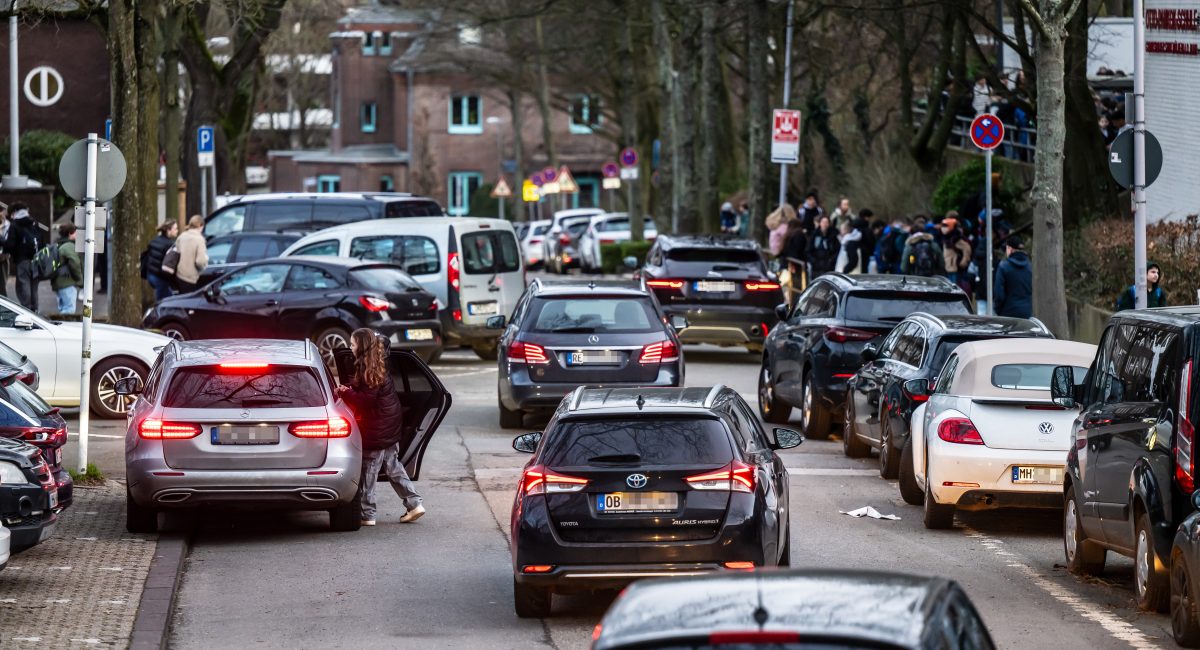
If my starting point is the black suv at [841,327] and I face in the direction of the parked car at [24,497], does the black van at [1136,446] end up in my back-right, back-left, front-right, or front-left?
front-left

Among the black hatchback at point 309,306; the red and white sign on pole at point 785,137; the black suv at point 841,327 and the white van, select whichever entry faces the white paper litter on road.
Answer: the red and white sign on pole

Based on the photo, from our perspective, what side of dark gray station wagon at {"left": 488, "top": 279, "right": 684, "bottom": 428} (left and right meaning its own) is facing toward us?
back

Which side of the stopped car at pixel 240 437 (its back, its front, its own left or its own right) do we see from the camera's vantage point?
back

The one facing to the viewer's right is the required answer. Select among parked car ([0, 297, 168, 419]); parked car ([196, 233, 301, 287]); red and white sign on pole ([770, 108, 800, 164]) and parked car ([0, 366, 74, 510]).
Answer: parked car ([0, 297, 168, 419])

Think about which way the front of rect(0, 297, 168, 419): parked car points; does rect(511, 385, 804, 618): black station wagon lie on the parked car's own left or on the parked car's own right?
on the parked car's own right

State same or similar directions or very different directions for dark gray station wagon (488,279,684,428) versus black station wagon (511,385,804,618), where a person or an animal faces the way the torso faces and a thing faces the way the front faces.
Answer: same or similar directions

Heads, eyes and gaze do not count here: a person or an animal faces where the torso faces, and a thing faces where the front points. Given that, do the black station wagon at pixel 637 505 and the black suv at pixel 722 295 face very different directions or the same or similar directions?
same or similar directions

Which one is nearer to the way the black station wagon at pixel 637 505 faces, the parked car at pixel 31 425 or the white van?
the white van

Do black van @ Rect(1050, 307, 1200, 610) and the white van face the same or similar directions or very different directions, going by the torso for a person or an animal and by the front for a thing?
same or similar directions

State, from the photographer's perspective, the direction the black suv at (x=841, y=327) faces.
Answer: facing away from the viewer and to the left of the viewer

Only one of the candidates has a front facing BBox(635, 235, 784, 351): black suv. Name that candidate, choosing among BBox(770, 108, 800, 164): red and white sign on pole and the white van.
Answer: the red and white sign on pole

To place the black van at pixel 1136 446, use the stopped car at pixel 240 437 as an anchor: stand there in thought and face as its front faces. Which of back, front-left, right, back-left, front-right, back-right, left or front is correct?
back-right

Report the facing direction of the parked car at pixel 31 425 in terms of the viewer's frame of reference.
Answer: facing away from the viewer and to the left of the viewer

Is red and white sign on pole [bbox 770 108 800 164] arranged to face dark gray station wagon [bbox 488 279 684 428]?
yes

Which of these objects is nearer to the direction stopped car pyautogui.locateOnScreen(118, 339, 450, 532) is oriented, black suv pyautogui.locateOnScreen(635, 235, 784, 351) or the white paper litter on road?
the black suv

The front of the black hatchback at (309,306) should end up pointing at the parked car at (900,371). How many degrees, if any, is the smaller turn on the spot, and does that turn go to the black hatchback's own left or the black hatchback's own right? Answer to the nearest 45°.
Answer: approximately 180°

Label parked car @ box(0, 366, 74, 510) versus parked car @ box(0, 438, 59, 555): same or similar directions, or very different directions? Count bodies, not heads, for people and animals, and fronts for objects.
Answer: same or similar directions

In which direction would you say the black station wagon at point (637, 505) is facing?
away from the camera

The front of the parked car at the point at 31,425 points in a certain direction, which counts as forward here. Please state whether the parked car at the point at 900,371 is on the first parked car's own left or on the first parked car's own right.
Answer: on the first parked car's own right

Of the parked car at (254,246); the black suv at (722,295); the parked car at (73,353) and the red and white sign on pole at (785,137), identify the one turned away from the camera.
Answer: the black suv

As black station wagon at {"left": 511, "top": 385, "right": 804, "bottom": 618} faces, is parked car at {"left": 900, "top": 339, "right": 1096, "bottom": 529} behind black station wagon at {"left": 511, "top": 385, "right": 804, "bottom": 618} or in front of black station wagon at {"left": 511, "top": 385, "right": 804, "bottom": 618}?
in front

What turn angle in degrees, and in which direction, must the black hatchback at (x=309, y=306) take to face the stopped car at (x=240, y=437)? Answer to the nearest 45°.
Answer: approximately 135° to its left
